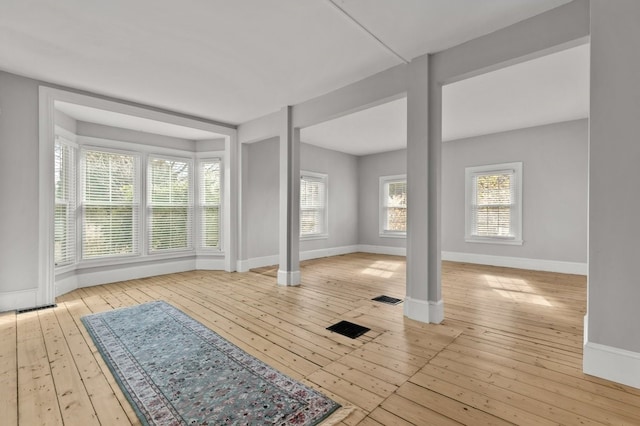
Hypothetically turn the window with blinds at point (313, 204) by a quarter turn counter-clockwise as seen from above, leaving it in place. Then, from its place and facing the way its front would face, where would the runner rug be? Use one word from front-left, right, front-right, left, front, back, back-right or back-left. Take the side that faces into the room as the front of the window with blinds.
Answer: back-right

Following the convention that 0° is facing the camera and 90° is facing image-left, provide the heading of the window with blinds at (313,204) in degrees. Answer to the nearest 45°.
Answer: approximately 315°

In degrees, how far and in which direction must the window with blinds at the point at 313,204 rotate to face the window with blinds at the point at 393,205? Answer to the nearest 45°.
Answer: approximately 45° to its left

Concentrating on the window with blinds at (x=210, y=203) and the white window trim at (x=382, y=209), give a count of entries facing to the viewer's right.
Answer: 0

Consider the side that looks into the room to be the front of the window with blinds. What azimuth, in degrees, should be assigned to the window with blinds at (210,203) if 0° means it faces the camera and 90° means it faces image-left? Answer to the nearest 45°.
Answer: approximately 45°

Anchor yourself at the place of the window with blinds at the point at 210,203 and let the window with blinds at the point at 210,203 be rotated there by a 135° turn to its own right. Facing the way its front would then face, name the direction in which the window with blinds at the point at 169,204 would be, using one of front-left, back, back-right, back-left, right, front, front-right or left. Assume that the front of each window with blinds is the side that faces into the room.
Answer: left

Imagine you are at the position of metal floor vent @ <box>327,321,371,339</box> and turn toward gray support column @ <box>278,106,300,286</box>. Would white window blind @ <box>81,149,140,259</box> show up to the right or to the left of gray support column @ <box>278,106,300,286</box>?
left

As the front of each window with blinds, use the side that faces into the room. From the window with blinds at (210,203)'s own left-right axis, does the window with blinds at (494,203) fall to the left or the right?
on its left

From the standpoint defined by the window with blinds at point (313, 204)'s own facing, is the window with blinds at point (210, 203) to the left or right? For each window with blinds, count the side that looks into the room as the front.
on its right

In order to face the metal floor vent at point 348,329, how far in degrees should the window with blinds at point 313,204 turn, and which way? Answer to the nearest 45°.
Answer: approximately 45° to its right

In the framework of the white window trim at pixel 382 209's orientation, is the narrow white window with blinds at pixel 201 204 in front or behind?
in front

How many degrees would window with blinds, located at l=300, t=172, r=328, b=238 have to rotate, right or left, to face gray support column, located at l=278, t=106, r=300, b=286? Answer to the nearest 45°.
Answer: approximately 45° to its right

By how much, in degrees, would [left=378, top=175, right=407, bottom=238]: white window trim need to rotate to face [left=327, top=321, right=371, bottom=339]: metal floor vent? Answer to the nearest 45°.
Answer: approximately 45° to its left

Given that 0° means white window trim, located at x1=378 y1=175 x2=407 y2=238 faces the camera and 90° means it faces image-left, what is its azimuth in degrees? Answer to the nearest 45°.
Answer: approximately 45°
